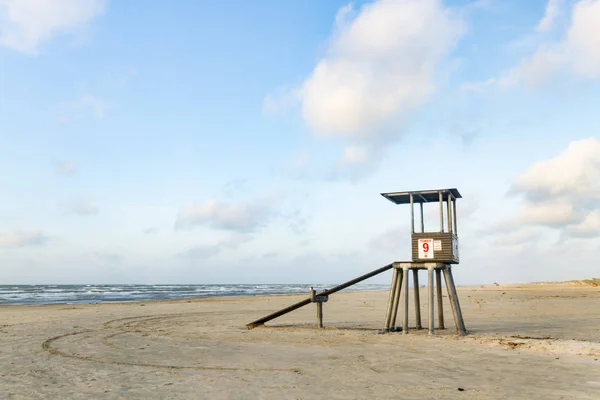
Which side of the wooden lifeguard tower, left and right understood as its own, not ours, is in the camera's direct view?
left
